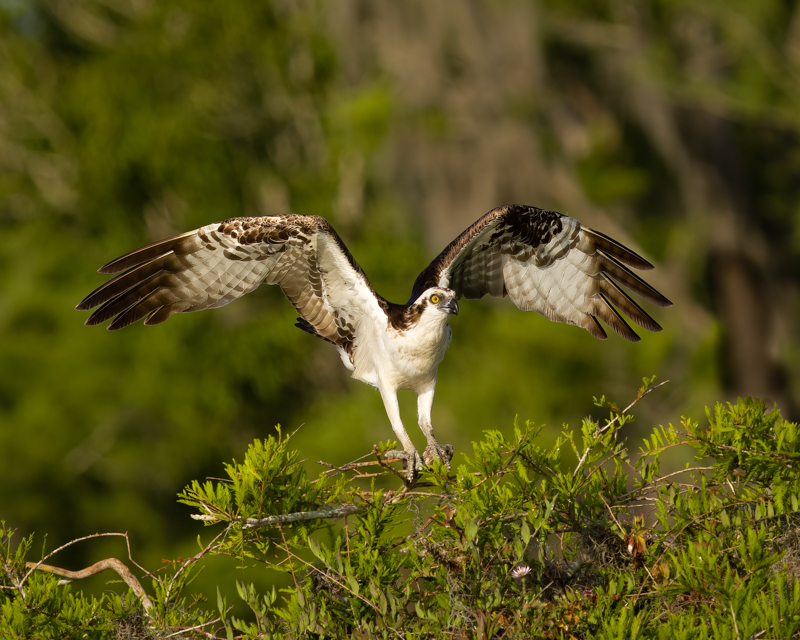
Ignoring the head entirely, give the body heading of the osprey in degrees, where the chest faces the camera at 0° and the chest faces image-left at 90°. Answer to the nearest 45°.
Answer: approximately 315°
